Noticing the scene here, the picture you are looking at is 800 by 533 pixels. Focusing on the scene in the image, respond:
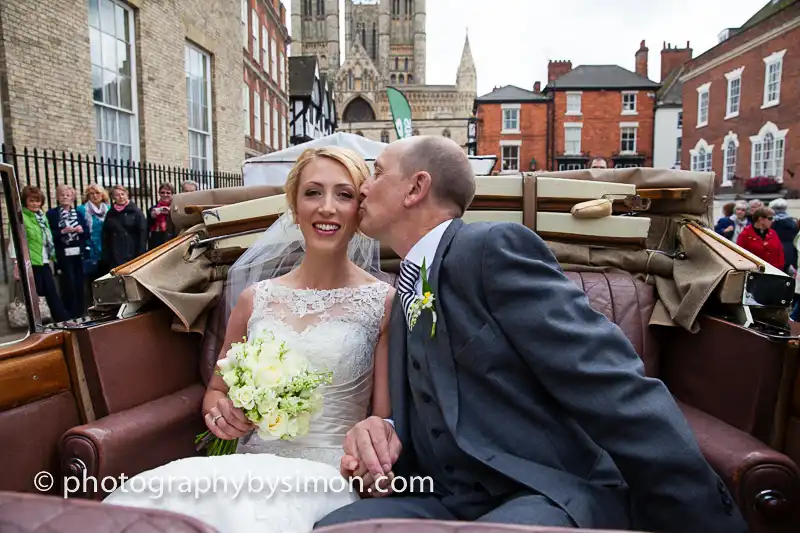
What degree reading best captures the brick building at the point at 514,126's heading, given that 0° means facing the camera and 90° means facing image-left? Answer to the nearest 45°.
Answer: approximately 0°

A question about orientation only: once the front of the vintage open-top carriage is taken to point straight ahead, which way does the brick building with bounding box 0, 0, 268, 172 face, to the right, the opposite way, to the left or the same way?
to the left

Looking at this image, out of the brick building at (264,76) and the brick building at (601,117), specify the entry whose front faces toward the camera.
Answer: the brick building at (601,117)

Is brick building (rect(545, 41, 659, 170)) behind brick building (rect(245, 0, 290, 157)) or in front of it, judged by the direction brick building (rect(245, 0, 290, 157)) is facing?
in front

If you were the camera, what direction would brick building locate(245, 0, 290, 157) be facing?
facing to the right of the viewer

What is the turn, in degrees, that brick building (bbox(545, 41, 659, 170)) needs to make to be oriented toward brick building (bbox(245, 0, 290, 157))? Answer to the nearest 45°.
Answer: approximately 45° to its right

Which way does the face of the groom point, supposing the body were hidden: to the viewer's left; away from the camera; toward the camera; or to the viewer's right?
to the viewer's left

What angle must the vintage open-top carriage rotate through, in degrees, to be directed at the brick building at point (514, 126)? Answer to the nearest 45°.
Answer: approximately 180°

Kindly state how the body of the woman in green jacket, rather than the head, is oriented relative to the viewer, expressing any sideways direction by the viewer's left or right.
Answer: facing the viewer and to the right of the viewer

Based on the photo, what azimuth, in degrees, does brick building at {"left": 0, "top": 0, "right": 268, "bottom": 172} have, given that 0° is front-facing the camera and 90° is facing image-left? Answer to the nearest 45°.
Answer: approximately 315°

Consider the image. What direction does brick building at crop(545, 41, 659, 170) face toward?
toward the camera

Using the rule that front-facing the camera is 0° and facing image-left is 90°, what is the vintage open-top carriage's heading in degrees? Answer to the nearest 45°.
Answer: approximately 0°

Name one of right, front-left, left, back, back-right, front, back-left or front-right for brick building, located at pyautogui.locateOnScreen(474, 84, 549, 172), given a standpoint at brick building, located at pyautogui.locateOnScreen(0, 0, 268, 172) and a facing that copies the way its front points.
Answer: left

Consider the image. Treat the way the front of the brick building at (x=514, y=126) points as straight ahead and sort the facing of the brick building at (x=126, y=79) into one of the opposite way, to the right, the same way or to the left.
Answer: to the left

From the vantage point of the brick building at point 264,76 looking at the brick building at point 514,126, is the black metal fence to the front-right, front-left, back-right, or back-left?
back-right

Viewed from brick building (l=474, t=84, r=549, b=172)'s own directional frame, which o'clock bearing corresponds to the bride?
The bride is roughly at 12 o'clock from the brick building.

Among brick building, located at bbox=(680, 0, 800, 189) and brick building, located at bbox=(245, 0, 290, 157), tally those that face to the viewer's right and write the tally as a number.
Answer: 1

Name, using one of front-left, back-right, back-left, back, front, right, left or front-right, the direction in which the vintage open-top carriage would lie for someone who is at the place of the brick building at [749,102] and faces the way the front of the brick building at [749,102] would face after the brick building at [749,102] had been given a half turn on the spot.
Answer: back-right

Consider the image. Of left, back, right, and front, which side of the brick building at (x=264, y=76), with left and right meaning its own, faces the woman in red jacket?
right

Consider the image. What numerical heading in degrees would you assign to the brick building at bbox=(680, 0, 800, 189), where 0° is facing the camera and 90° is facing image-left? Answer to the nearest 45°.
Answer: approximately 45°

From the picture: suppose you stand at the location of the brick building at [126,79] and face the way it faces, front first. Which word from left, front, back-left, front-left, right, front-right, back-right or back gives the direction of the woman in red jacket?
front
